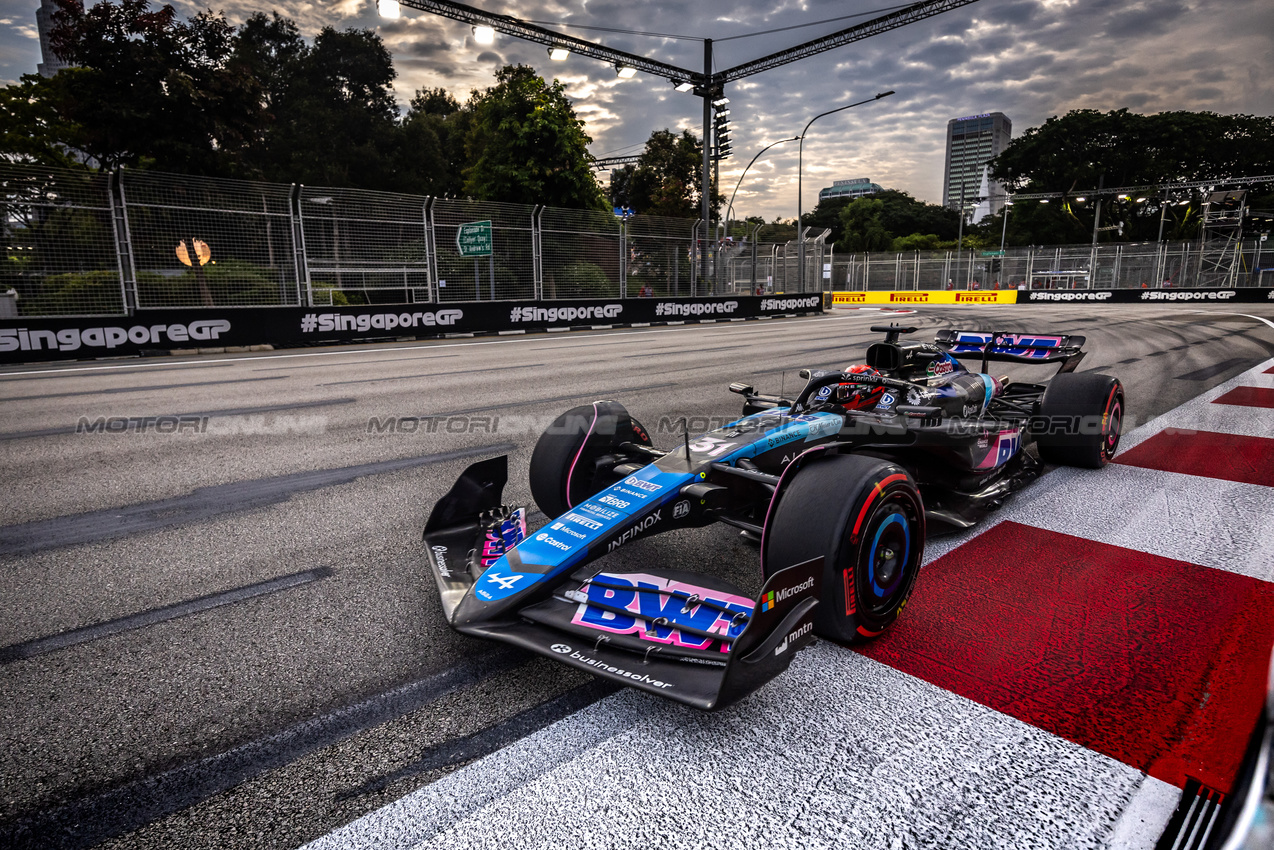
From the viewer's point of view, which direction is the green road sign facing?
toward the camera

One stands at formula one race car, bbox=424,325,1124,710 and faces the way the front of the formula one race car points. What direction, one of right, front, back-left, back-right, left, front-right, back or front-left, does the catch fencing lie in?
right

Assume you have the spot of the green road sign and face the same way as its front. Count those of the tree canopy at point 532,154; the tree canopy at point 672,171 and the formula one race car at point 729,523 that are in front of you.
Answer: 1

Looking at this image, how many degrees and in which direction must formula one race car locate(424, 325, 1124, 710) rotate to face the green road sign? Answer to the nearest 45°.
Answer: approximately 90° to its right

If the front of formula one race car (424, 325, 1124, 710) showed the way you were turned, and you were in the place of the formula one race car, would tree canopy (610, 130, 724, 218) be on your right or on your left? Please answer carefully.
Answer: on your right

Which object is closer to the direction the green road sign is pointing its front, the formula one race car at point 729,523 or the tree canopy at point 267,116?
the formula one race car

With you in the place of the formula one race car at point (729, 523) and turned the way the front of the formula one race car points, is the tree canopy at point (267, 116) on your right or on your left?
on your right

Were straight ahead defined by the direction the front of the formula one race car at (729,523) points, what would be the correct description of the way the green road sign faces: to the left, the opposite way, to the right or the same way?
to the left

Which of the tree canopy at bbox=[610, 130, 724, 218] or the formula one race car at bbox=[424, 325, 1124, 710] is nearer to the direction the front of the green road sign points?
the formula one race car

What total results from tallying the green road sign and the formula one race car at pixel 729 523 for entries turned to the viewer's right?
0

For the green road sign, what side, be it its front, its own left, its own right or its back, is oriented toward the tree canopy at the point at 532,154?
back

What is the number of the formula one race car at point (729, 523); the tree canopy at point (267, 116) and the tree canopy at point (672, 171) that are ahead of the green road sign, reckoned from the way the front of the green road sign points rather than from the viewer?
1

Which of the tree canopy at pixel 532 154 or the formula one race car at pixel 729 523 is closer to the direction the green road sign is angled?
the formula one race car

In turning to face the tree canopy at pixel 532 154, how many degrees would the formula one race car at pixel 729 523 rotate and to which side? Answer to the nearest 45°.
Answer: approximately 135° to its right

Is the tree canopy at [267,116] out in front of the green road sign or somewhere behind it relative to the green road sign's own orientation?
behind
